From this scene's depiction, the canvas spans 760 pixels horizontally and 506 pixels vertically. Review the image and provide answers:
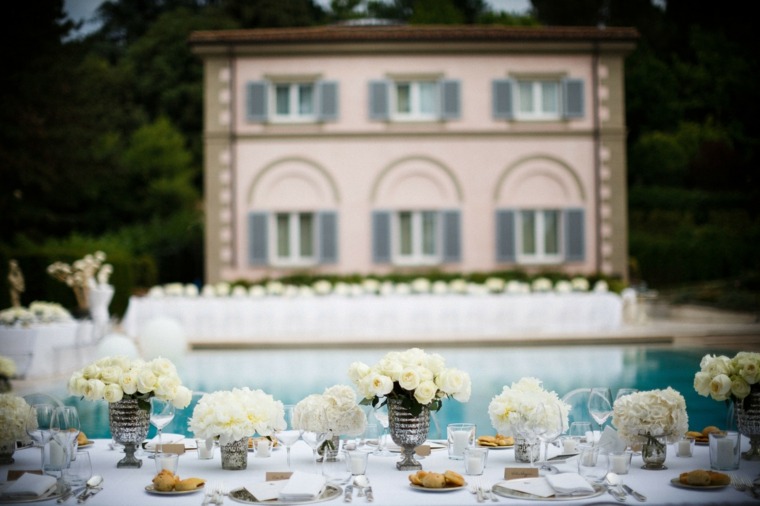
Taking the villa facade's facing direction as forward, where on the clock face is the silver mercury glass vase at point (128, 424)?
The silver mercury glass vase is roughly at 12 o'clock from the villa facade.

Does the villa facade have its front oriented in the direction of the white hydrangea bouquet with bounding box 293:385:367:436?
yes

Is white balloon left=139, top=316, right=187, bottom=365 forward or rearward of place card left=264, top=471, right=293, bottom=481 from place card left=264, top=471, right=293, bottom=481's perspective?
rearward

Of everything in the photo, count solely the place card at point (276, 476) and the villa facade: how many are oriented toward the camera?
2

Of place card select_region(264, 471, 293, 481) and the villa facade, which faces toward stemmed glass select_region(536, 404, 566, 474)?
the villa facade

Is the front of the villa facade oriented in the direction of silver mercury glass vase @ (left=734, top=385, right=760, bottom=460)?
yes

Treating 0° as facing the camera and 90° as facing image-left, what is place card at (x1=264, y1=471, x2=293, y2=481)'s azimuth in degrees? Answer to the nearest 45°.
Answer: approximately 0°

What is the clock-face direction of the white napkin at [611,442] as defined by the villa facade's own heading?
The white napkin is roughly at 12 o'clock from the villa facade.

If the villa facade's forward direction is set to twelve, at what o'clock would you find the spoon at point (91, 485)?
The spoon is roughly at 12 o'clock from the villa facade.

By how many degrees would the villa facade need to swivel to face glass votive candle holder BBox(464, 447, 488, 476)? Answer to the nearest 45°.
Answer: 0° — it already faces it

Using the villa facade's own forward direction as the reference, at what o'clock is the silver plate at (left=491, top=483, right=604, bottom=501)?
The silver plate is roughly at 12 o'clock from the villa facade.

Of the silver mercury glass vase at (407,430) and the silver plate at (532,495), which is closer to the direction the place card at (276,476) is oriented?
the silver plate

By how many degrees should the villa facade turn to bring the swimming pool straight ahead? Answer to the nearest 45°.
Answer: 0° — it already faces it
